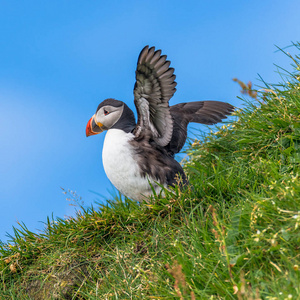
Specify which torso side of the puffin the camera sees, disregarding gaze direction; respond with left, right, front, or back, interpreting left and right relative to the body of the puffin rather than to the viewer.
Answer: left
